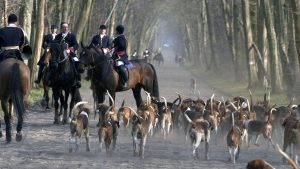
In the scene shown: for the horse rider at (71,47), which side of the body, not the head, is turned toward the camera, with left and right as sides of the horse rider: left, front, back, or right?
front

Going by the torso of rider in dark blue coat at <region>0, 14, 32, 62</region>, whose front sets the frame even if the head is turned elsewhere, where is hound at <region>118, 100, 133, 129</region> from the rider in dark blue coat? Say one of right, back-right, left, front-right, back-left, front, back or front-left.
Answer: right

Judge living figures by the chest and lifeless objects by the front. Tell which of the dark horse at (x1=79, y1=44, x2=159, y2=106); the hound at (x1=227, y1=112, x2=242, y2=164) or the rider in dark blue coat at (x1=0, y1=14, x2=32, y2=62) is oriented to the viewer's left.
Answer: the dark horse

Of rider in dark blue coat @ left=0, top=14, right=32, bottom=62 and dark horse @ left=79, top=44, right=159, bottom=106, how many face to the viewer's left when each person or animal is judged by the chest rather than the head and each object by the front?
1

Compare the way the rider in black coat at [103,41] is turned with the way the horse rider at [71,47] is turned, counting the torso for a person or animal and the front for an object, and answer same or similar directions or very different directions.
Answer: same or similar directions

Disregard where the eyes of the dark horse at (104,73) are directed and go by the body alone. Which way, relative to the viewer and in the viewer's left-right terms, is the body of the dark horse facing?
facing to the left of the viewer

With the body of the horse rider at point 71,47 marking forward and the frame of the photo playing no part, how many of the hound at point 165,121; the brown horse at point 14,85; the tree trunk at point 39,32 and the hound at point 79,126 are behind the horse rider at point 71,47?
1

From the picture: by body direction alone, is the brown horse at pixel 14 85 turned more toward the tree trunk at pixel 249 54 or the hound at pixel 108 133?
the tree trunk
